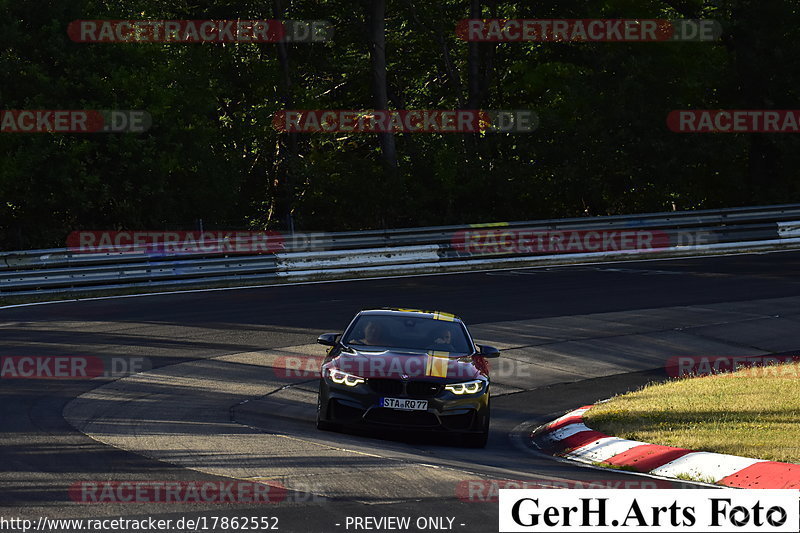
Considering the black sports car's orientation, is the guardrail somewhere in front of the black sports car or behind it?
behind

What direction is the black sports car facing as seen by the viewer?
toward the camera

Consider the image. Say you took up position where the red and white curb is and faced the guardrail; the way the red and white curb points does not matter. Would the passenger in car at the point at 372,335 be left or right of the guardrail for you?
left

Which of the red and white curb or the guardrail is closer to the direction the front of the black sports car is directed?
the red and white curb

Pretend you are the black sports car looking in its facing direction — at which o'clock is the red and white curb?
The red and white curb is roughly at 10 o'clock from the black sports car.

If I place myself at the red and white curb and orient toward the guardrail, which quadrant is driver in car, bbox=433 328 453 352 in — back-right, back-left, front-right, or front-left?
front-left
